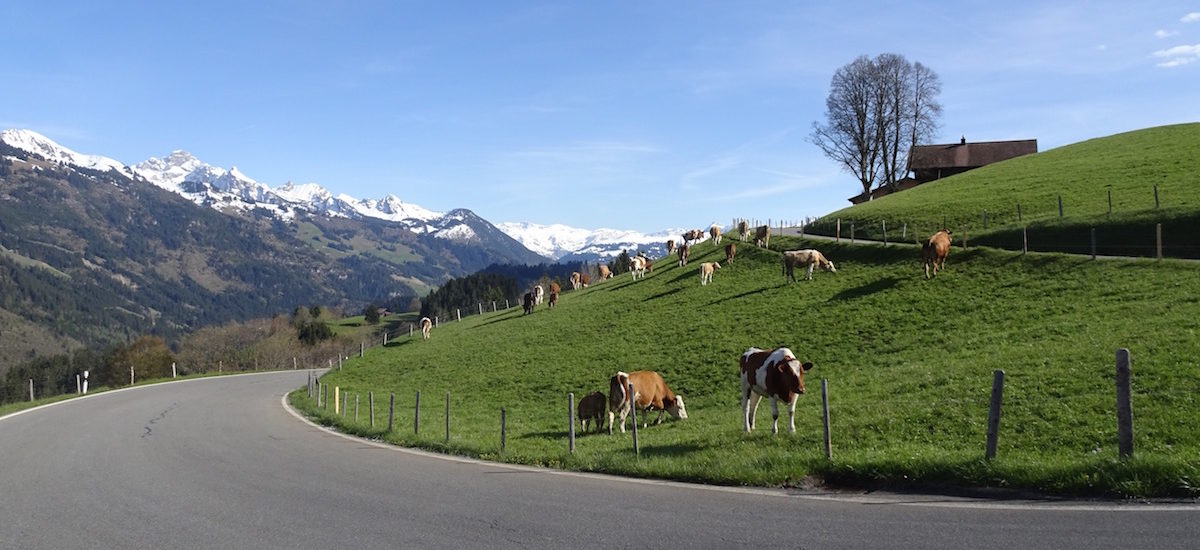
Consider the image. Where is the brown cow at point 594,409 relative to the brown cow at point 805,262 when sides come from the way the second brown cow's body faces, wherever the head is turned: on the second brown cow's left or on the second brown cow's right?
on the second brown cow's right

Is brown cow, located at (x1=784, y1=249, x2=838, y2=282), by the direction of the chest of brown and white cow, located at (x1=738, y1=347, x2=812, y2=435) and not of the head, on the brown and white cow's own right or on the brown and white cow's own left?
on the brown and white cow's own left

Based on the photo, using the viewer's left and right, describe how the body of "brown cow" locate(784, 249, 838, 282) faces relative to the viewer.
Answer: facing to the right of the viewer

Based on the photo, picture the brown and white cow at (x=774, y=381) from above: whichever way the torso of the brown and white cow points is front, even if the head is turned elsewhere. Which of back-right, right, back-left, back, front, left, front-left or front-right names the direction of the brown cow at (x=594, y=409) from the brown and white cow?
back

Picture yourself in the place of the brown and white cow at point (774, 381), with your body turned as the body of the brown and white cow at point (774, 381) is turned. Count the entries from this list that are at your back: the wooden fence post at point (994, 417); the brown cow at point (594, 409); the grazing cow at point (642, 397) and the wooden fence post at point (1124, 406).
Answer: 2

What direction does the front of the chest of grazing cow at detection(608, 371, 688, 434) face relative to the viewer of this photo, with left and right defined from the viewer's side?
facing away from the viewer and to the right of the viewer

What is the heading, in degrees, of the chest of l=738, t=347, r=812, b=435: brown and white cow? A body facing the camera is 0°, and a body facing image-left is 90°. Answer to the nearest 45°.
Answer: approximately 315°
